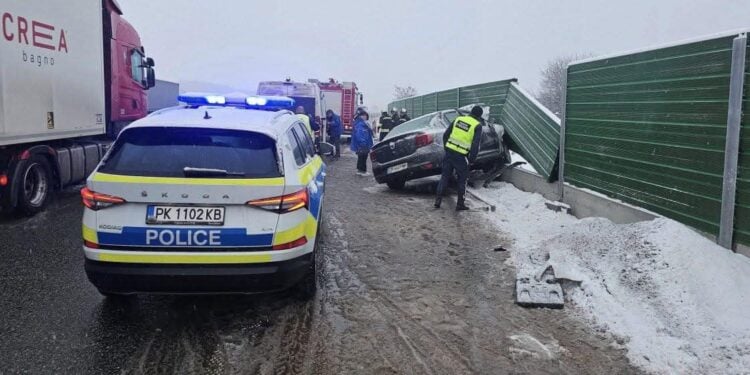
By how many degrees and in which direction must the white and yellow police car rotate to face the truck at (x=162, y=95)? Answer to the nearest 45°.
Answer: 0° — it already faces it

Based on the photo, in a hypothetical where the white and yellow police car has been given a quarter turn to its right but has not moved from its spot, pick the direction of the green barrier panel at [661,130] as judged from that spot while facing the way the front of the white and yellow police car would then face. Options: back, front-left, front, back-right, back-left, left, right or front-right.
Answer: front

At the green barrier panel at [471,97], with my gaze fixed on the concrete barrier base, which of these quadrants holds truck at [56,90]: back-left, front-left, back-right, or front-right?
front-right

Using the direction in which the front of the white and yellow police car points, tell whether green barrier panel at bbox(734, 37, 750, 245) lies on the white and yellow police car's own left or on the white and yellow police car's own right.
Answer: on the white and yellow police car's own right

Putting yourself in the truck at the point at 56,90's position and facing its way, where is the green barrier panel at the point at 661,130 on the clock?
The green barrier panel is roughly at 3 o'clock from the truck.

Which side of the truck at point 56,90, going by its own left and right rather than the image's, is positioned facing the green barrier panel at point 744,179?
right

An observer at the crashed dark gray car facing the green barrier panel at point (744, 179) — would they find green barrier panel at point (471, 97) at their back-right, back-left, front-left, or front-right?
back-left

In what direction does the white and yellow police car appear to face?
away from the camera

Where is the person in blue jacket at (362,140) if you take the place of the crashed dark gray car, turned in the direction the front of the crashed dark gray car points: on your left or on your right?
on your left

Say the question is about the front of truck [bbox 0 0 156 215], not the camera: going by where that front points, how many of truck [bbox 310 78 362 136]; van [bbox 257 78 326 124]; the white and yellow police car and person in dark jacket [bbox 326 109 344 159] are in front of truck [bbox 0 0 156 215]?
3

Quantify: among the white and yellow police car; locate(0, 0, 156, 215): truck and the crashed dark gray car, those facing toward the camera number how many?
0

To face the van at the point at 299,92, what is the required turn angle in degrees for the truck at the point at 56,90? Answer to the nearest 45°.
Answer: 0° — it already faces it

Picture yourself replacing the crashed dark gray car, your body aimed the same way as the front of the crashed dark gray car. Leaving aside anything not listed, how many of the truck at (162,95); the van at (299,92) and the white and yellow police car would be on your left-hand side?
2

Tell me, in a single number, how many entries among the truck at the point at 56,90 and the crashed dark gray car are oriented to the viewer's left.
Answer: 0

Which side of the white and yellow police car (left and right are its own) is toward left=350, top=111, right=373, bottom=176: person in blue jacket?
front

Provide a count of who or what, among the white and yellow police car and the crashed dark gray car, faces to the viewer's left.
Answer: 0

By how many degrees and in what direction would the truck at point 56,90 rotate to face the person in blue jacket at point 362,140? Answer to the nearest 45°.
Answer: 0° — it already faces them

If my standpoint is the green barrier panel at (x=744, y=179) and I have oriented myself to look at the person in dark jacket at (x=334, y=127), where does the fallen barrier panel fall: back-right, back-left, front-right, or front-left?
front-right
